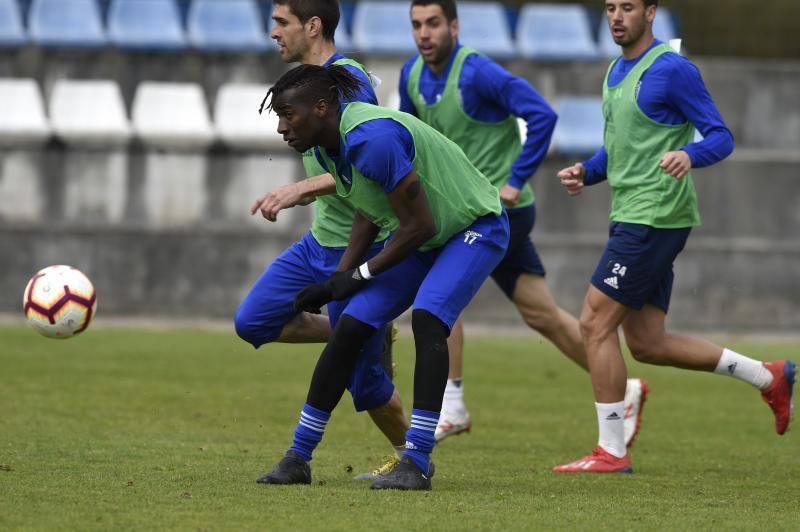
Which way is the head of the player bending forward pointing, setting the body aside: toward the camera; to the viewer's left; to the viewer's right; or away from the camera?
to the viewer's left

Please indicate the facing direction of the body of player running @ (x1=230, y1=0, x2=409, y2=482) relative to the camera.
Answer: to the viewer's left

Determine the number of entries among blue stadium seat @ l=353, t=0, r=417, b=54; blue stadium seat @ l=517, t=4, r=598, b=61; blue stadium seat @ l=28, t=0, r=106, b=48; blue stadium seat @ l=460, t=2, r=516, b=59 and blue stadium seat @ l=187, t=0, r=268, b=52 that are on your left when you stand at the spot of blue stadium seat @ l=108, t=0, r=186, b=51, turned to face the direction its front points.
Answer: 4

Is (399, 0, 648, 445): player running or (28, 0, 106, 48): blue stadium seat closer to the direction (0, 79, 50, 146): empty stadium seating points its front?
the player running

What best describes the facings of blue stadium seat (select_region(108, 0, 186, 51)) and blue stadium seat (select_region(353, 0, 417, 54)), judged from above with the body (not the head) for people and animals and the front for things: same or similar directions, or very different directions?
same or similar directions

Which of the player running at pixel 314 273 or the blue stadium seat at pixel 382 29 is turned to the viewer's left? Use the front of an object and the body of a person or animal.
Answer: the player running

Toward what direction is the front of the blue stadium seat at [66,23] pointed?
toward the camera

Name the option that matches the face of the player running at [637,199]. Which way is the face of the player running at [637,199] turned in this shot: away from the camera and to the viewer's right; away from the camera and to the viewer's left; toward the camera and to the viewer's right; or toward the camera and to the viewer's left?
toward the camera and to the viewer's left

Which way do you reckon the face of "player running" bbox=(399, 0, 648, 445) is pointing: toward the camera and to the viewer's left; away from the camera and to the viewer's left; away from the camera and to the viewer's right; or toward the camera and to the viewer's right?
toward the camera and to the viewer's left

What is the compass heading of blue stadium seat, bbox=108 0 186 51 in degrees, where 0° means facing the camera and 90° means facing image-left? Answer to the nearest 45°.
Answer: approximately 0°

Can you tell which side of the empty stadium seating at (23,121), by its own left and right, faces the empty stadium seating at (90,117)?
left

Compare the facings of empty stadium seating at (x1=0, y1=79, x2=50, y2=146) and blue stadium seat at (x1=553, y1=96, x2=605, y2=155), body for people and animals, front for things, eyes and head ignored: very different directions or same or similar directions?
same or similar directions

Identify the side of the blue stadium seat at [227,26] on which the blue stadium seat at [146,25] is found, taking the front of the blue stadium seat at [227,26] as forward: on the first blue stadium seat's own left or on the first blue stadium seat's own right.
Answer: on the first blue stadium seat's own right

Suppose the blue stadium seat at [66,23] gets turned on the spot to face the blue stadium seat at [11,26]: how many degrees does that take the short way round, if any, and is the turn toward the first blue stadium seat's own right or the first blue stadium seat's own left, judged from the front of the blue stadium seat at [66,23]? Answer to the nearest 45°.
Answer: approximately 90° to the first blue stadium seat's own right
